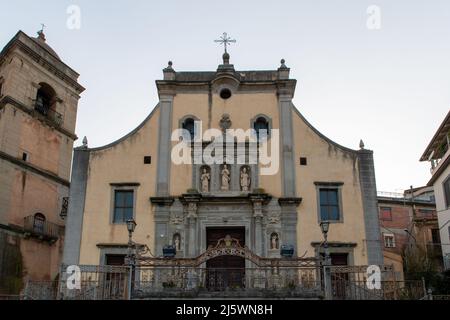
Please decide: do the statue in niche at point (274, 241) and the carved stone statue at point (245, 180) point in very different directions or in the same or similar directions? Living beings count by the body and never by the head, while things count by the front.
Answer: same or similar directions

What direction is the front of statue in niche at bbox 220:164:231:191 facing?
toward the camera

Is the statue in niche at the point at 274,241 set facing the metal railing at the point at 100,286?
no

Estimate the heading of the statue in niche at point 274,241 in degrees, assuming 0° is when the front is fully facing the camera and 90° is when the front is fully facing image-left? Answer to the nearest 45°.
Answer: approximately 0°

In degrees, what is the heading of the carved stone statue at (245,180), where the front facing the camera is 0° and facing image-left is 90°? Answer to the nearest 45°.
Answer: approximately 0°

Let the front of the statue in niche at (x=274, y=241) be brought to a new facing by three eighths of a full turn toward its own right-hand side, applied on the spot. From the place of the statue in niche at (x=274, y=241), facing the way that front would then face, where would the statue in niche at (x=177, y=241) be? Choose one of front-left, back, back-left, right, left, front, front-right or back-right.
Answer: front-left

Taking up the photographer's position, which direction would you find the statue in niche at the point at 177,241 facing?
facing the viewer

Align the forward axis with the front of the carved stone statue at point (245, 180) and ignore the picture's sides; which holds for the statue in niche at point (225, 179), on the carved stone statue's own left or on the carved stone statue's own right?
on the carved stone statue's own right
